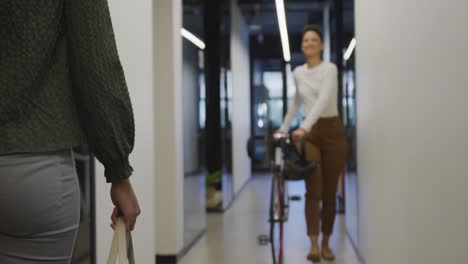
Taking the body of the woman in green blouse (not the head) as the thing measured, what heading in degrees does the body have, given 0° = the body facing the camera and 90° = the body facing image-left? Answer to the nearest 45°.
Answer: approximately 180°

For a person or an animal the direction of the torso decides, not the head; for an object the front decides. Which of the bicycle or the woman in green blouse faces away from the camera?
the woman in green blouse

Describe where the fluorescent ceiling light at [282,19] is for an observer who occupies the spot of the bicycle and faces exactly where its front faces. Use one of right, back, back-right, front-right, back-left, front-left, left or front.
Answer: back

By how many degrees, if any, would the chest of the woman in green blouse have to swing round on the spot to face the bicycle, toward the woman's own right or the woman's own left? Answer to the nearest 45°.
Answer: approximately 45° to the woman's own right

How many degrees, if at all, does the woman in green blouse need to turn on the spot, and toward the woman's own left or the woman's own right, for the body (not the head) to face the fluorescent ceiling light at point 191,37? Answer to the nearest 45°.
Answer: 0° — they already face it

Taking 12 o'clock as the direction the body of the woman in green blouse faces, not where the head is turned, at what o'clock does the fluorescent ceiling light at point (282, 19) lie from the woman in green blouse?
The fluorescent ceiling light is roughly at 1 o'clock from the woman in green blouse.

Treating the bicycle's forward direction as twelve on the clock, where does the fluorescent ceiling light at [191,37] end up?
The fluorescent ceiling light is roughly at 5 o'clock from the bicycle.

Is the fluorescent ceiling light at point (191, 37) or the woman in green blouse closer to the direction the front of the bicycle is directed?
the woman in green blouse

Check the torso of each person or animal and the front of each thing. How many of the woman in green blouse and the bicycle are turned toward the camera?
1

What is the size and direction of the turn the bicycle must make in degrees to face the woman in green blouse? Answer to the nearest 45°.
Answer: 0° — it already faces them

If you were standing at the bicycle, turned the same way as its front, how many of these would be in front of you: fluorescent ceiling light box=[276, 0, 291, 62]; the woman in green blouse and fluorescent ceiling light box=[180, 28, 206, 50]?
1

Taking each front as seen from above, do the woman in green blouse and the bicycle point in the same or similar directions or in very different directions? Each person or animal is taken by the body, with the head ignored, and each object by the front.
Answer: very different directions

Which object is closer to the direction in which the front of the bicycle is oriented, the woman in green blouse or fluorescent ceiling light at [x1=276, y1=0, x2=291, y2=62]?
the woman in green blouse
